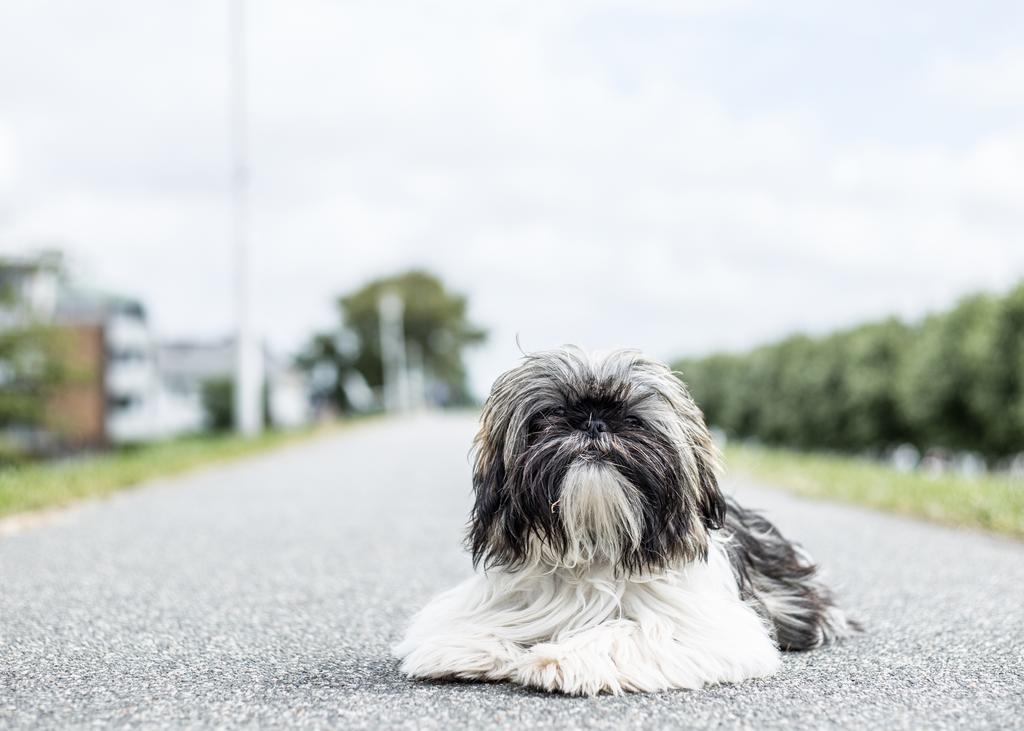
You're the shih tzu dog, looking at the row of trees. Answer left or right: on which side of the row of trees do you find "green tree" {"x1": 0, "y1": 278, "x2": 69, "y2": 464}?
left

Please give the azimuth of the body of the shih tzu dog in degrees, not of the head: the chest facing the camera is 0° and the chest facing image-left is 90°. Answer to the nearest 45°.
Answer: approximately 45°

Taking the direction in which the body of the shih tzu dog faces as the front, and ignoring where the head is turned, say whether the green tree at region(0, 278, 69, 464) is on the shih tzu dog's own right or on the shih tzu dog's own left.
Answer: on the shih tzu dog's own right

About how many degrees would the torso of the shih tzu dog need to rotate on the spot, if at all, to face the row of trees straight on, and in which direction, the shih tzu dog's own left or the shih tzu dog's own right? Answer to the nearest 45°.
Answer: approximately 135° to the shih tzu dog's own right
